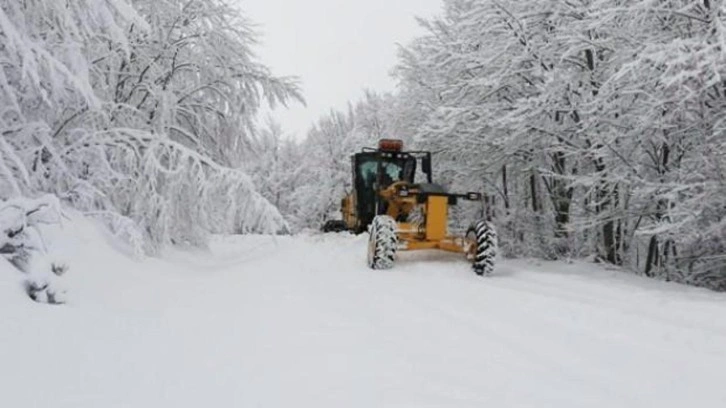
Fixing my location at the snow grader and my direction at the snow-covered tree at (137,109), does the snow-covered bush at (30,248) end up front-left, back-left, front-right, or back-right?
front-left

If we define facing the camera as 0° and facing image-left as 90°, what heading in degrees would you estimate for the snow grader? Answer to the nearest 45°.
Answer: approximately 315°

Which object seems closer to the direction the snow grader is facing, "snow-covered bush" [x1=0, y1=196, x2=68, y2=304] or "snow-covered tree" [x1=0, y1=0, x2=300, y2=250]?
the snow-covered bush

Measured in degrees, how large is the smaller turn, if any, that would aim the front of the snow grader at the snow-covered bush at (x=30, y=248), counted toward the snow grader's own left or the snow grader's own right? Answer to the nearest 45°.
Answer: approximately 90° to the snow grader's own right

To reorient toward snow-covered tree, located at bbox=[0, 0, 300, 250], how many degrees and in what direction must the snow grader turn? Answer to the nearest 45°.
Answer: approximately 90° to its right
